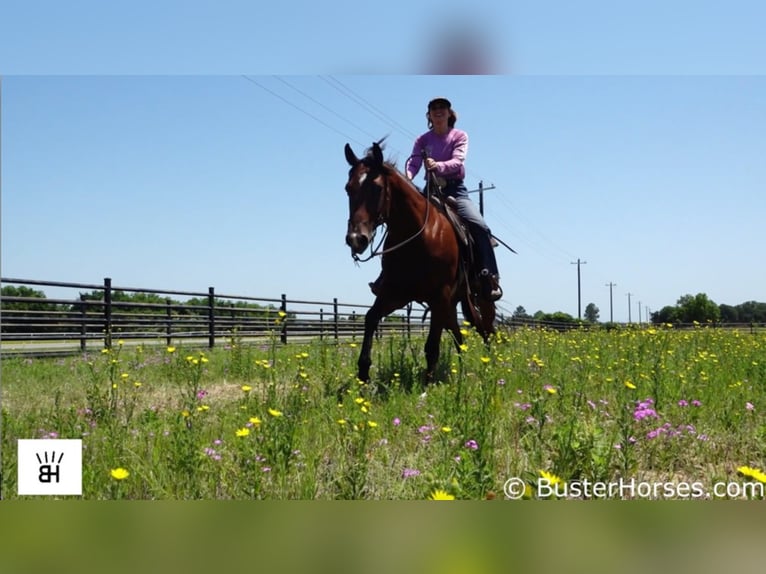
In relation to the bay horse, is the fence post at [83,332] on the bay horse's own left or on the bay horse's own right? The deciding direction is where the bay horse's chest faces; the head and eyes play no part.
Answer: on the bay horse's own right

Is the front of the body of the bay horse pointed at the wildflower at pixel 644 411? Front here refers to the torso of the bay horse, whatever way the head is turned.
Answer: no

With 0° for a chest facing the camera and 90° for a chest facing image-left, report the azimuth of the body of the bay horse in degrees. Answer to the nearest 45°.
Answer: approximately 45°

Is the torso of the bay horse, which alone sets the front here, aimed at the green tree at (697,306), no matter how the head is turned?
no

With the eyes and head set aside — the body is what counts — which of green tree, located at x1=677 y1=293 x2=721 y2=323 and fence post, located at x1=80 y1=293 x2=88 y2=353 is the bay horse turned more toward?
the fence post

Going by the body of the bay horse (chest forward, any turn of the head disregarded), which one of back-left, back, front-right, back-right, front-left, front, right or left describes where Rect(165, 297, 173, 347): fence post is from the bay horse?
right
